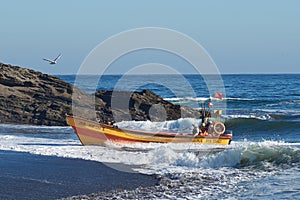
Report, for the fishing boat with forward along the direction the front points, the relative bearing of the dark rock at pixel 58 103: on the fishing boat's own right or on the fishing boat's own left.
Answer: on the fishing boat's own right

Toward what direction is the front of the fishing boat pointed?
to the viewer's left
